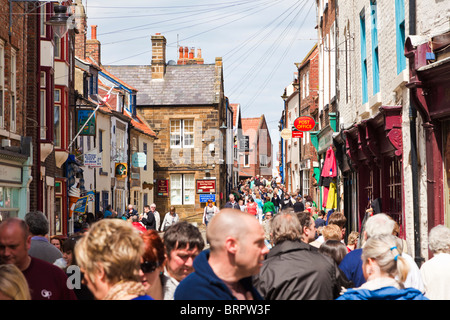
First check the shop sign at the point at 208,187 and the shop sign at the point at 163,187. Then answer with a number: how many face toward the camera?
2

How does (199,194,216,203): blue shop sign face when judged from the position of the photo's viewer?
facing the viewer

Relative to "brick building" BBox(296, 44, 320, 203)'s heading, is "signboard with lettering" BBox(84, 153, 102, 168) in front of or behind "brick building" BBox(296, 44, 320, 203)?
in front

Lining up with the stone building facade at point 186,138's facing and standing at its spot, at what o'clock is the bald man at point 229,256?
The bald man is roughly at 12 o'clock from the stone building facade.

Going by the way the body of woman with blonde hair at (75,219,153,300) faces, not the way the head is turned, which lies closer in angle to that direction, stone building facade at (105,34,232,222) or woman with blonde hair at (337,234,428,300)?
the stone building facade

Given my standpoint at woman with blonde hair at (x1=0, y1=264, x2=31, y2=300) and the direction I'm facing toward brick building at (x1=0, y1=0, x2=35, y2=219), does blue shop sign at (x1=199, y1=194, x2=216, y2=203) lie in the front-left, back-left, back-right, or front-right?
front-right

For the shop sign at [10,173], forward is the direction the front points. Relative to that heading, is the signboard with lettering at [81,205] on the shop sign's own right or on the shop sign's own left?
on the shop sign's own left

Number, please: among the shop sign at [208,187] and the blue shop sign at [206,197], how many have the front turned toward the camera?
2

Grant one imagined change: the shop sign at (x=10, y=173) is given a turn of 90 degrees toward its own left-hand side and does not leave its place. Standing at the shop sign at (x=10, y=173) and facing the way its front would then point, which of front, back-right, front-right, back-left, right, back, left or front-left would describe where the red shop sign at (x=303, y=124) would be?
front

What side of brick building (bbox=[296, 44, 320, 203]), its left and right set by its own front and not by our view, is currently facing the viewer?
left

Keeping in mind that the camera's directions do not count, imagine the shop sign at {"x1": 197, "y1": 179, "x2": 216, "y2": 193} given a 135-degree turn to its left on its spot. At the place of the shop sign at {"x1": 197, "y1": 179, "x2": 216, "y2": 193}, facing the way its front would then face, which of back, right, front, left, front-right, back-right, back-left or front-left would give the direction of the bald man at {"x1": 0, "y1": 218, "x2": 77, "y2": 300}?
back-right

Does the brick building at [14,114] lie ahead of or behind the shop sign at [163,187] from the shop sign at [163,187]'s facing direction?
ahead

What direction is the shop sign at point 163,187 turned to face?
toward the camera

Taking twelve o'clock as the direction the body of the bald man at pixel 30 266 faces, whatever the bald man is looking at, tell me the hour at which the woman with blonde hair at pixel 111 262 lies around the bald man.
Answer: The woman with blonde hair is roughly at 10 o'clock from the bald man.

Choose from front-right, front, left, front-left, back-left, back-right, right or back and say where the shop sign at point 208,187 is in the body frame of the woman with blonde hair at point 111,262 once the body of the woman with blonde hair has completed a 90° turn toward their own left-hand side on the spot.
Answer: back-right

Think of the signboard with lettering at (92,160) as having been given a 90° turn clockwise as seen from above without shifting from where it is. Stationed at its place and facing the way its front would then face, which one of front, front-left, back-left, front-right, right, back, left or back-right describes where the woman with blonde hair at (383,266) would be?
left

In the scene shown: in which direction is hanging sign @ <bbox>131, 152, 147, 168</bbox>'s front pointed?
toward the camera
